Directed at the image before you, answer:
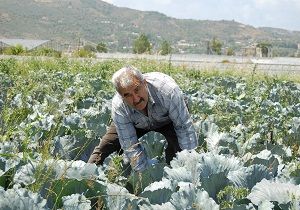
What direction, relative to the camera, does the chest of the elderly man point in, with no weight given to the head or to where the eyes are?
toward the camera
